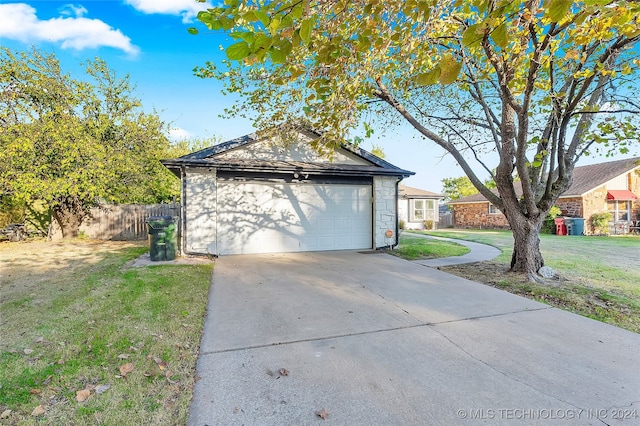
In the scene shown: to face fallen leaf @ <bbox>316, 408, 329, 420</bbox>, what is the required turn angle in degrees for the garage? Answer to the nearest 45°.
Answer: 0° — it already faces it

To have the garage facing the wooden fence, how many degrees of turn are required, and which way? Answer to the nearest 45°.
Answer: approximately 135° to its right

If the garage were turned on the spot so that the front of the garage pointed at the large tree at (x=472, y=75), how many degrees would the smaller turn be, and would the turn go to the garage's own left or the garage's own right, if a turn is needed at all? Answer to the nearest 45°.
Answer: approximately 45° to the garage's own left

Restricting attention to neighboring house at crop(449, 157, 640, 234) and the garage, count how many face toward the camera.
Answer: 2

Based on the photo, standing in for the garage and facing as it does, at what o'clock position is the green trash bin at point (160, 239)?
The green trash bin is roughly at 2 o'clock from the garage.

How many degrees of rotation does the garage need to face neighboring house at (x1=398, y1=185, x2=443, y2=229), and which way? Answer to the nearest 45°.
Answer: approximately 135° to its left

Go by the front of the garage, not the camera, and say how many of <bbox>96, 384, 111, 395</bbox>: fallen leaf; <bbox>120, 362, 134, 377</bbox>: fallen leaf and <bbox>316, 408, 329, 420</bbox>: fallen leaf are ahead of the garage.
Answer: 3

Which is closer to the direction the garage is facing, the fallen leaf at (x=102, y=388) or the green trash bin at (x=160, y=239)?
the fallen leaf

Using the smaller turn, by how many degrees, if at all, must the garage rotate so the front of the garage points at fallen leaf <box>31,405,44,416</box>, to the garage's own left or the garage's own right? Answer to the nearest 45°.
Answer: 0° — it already faces it

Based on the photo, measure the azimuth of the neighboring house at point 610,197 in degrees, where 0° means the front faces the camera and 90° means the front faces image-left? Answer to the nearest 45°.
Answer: approximately 0°
